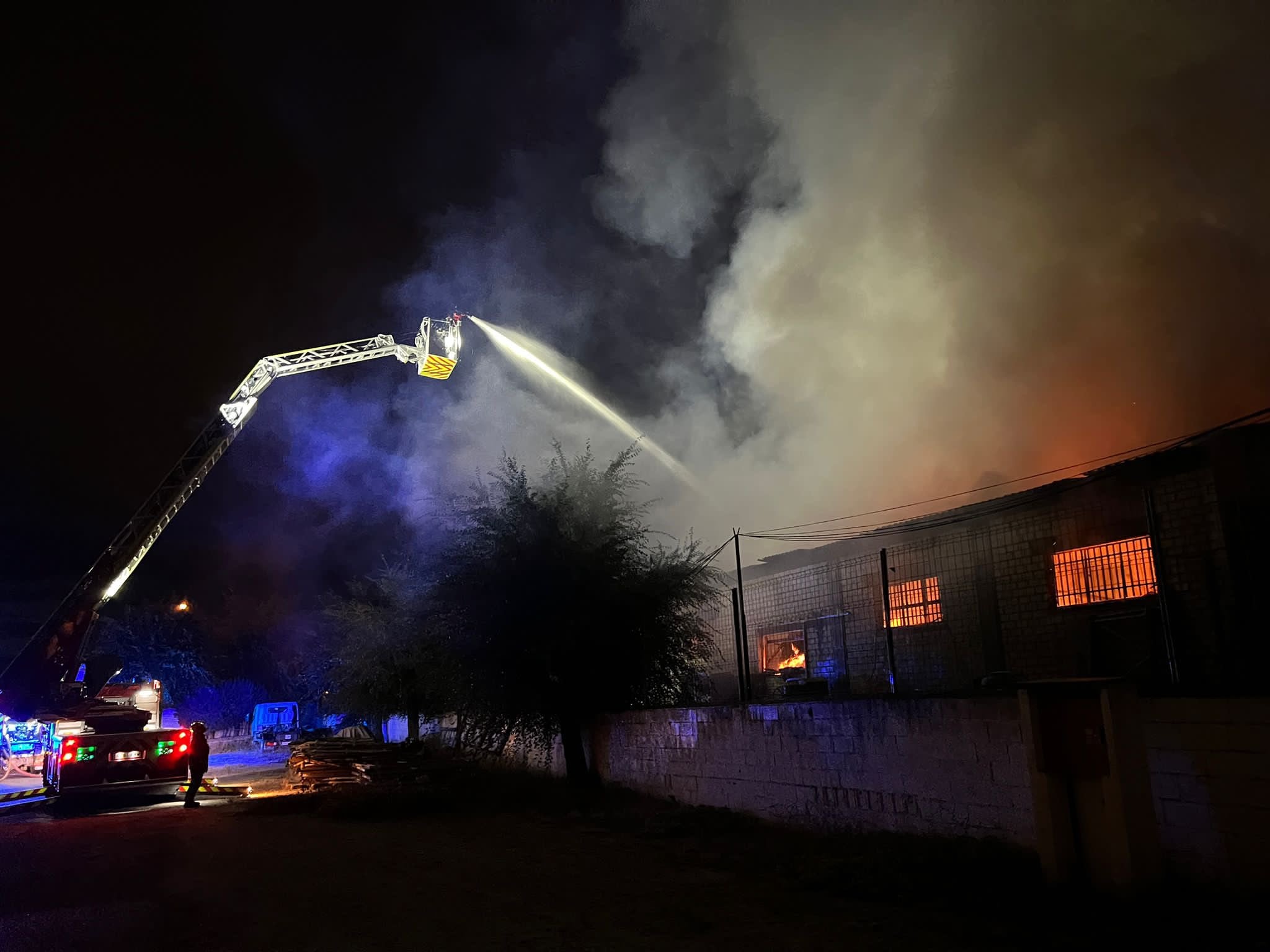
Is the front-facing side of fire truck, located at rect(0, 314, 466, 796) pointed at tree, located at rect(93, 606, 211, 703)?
yes

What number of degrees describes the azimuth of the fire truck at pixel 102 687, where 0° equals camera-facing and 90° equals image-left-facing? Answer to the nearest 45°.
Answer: approximately 180°

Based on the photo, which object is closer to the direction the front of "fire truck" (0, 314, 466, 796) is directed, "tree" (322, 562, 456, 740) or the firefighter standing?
the tree

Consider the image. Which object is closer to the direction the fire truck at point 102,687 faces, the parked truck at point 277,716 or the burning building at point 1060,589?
the parked truck

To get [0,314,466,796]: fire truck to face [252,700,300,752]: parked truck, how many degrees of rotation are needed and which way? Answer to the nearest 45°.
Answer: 0° — it already faces it

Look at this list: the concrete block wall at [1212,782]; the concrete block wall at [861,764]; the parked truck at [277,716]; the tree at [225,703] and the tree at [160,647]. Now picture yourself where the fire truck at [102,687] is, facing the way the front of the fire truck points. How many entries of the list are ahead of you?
3

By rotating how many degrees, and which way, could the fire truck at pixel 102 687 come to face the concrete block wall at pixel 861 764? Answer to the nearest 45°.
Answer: approximately 135° to its right

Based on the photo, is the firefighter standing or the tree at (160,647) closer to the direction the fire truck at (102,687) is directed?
the tree

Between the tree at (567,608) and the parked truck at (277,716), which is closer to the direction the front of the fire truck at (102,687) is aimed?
the parked truck
